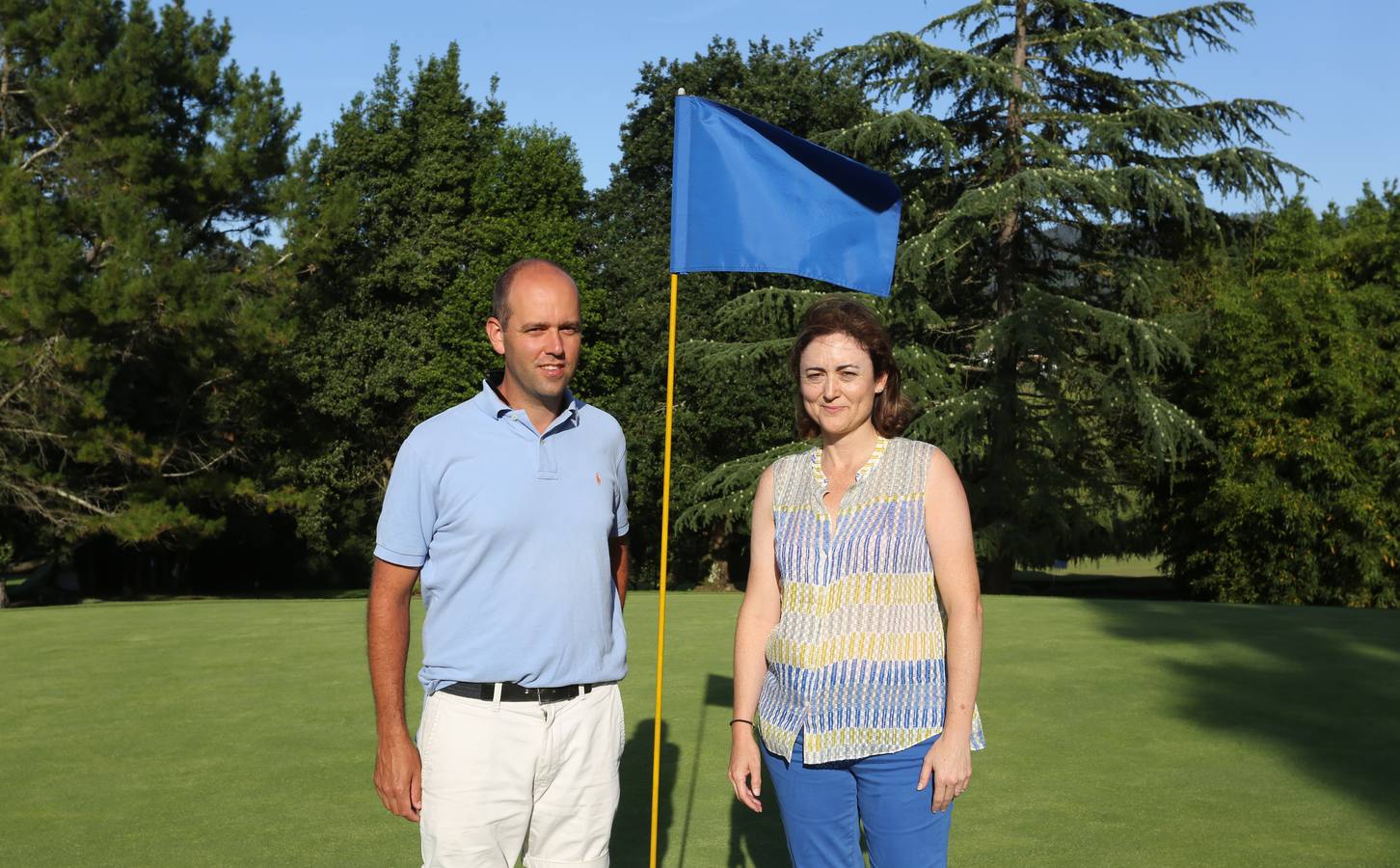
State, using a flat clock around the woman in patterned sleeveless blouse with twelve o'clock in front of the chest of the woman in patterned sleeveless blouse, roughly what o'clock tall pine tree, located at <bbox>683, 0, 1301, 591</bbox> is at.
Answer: The tall pine tree is roughly at 5 o'clock from the woman in patterned sleeveless blouse.

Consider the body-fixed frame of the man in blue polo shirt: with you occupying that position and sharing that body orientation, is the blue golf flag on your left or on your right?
on your left

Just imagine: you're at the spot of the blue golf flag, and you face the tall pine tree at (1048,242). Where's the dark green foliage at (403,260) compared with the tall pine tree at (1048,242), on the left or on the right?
left

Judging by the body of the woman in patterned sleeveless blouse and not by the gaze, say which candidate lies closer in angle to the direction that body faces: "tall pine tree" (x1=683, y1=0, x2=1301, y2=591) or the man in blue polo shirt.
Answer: the man in blue polo shirt
